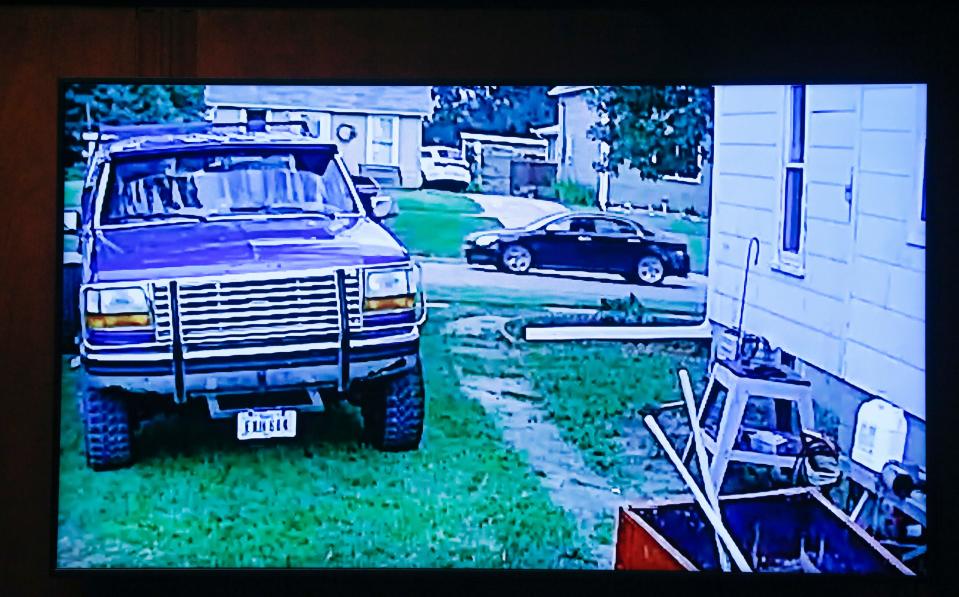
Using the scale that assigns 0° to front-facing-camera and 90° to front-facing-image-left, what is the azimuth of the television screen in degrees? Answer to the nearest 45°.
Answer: approximately 0°
